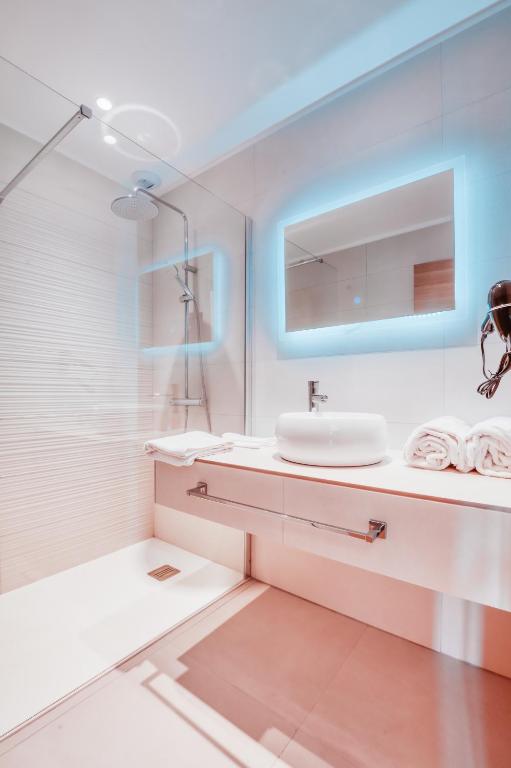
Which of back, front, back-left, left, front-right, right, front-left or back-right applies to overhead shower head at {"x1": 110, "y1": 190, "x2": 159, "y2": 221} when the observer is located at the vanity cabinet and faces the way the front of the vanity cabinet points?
right

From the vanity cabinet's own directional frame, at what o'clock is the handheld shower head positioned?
The handheld shower head is roughly at 3 o'clock from the vanity cabinet.

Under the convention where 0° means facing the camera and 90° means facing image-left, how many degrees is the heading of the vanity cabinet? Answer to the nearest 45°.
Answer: approximately 45°
